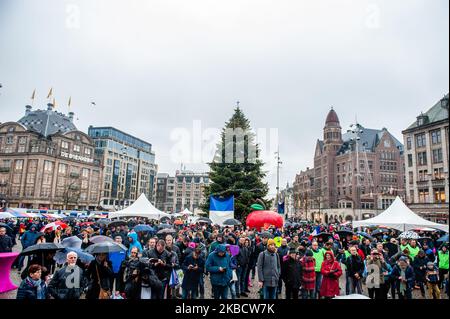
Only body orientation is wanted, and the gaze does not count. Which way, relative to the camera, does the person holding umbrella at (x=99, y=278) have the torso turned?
toward the camera

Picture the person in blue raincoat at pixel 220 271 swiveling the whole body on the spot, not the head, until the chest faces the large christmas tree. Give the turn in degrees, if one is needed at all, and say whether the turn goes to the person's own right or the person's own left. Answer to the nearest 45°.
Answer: approximately 180°

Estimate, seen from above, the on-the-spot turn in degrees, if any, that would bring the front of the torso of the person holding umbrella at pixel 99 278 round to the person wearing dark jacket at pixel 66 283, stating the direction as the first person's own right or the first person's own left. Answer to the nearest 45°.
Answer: approximately 45° to the first person's own right

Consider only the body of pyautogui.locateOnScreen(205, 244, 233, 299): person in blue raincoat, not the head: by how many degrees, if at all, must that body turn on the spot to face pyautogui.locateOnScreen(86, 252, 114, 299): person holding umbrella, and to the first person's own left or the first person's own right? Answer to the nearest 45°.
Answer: approximately 45° to the first person's own right

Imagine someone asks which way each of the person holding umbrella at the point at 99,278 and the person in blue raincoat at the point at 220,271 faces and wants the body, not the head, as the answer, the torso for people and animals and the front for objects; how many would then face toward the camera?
2

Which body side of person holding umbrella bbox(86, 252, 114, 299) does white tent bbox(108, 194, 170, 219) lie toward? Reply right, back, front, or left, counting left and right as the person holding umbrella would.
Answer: back

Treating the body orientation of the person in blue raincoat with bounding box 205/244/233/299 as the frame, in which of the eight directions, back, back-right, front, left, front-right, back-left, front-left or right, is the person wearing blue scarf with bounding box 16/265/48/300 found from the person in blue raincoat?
front-right

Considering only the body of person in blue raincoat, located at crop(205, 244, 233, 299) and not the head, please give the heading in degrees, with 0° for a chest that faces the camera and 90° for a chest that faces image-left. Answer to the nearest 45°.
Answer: approximately 0°

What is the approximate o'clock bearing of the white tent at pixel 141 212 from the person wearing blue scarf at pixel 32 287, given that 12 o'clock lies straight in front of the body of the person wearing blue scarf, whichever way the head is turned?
The white tent is roughly at 8 o'clock from the person wearing blue scarf.

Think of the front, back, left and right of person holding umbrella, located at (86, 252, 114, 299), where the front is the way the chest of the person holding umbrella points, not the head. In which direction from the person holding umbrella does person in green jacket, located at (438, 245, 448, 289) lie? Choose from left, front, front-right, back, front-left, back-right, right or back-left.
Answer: left

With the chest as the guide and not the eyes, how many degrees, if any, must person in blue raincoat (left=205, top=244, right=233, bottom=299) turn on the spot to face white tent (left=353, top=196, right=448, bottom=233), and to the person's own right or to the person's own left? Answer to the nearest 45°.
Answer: approximately 135° to the person's own left

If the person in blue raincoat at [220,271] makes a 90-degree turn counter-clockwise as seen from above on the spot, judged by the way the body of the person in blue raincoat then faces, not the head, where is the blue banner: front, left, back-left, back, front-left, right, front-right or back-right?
left

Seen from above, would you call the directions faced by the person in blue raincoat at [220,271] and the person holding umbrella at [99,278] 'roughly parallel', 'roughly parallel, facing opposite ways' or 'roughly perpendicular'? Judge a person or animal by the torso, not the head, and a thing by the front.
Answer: roughly parallel

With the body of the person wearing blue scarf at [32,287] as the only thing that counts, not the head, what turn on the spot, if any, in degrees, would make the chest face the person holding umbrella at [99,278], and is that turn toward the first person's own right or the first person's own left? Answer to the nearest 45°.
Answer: approximately 90° to the first person's own left

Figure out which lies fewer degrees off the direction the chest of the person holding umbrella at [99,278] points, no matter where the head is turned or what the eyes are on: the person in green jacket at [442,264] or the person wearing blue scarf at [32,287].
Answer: the person wearing blue scarf

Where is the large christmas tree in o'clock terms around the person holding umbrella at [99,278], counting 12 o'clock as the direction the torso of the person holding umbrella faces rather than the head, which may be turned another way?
The large christmas tree is roughly at 7 o'clock from the person holding umbrella.
